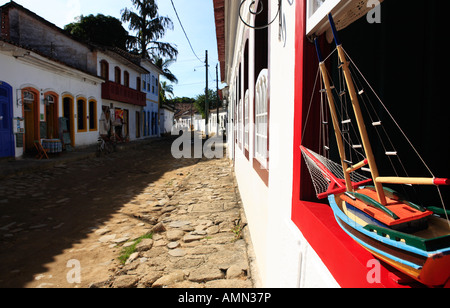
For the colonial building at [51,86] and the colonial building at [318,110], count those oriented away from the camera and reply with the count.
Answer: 0

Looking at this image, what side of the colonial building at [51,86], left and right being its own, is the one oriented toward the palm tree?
left

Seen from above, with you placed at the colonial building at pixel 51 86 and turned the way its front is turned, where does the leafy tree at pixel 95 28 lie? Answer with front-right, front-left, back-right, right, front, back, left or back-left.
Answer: back-left

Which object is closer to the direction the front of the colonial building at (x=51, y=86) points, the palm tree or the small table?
the small table

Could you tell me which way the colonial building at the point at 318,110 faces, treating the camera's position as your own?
facing the viewer and to the left of the viewer

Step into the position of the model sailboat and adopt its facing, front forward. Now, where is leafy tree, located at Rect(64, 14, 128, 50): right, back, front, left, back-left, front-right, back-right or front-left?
front

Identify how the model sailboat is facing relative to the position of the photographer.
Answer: facing away from the viewer and to the left of the viewer

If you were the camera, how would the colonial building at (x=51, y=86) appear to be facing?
facing the viewer and to the right of the viewer

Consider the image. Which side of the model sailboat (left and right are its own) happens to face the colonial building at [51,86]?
front

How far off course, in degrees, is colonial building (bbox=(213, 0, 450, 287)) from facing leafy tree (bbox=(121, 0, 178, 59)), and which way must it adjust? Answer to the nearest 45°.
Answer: approximately 90° to its right
